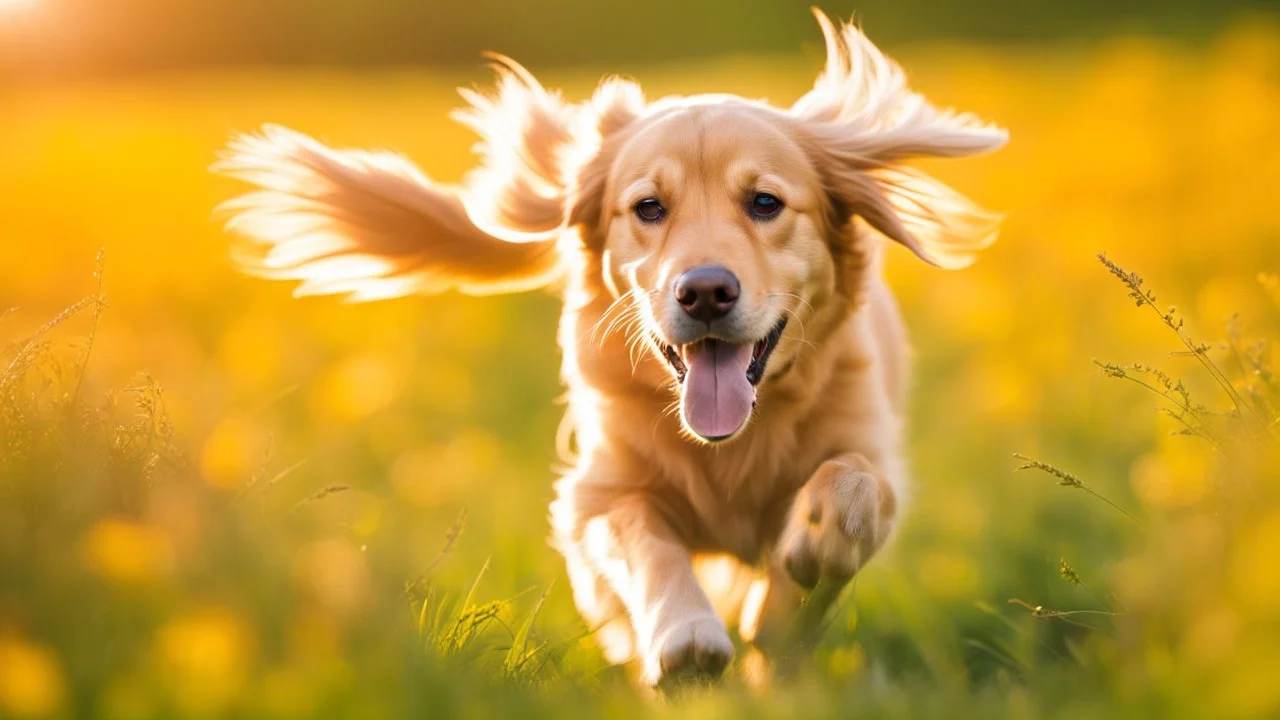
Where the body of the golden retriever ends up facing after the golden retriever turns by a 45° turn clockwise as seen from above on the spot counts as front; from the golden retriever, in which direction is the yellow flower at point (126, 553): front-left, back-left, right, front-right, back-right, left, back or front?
front

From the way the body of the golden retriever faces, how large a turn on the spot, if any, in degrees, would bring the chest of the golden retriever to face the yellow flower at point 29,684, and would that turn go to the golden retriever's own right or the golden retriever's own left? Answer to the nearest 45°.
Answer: approximately 45° to the golden retriever's own right

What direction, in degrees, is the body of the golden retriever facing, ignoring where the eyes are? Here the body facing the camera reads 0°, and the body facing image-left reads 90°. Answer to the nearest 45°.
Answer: approximately 0°
